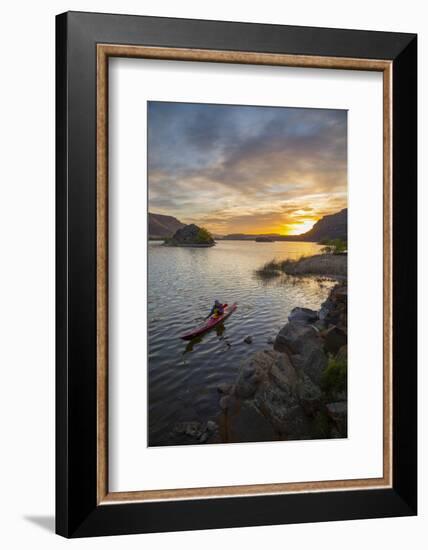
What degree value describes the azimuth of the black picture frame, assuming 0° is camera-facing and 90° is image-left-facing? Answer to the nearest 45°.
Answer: approximately 315°
